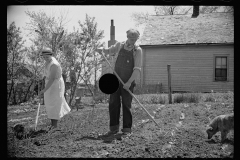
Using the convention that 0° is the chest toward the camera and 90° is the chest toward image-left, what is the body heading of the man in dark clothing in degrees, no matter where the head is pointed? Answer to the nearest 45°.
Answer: approximately 0°

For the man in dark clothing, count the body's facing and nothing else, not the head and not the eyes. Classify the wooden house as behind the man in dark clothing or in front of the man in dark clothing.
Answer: behind

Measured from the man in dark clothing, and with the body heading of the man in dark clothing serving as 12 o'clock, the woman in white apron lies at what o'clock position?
The woman in white apron is roughly at 4 o'clock from the man in dark clothing.

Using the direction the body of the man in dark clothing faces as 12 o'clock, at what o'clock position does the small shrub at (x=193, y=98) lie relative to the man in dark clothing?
The small shrub is roughly at 7 o'clock from the man in dark clothing.

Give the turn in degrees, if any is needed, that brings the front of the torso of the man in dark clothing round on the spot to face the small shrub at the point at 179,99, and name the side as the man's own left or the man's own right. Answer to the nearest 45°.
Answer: approximately 135° to the man's own left
